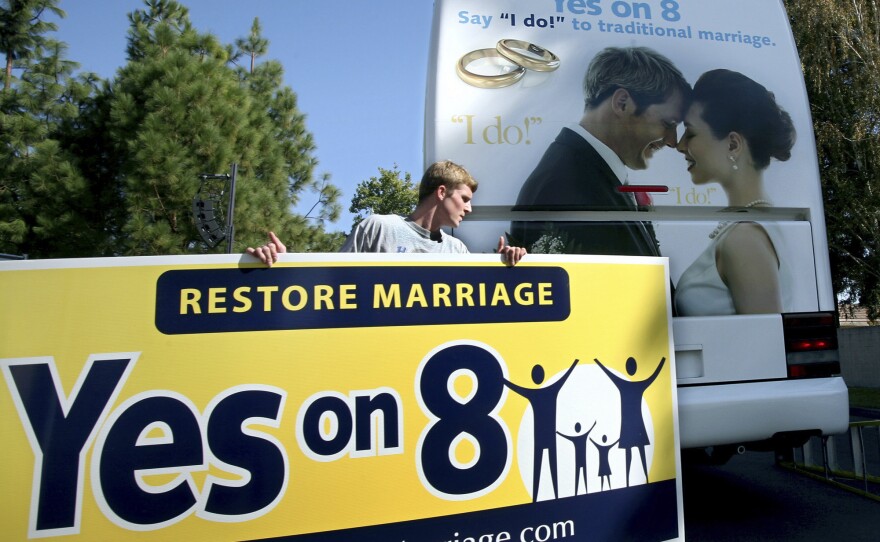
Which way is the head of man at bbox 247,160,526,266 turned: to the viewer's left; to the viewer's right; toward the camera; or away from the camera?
to the viewer's right

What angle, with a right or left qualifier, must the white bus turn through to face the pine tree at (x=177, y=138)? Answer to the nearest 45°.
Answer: approximately 45° to its left

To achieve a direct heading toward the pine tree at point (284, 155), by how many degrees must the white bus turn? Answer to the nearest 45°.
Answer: approximately 45° to its left

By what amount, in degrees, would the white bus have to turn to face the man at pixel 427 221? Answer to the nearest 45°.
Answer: approximately 135° to its left

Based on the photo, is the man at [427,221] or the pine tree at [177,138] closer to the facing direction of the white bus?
the pine tree

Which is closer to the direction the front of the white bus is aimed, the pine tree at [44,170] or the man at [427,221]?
the pine tree

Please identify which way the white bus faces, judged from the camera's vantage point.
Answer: facing away from the viewer
